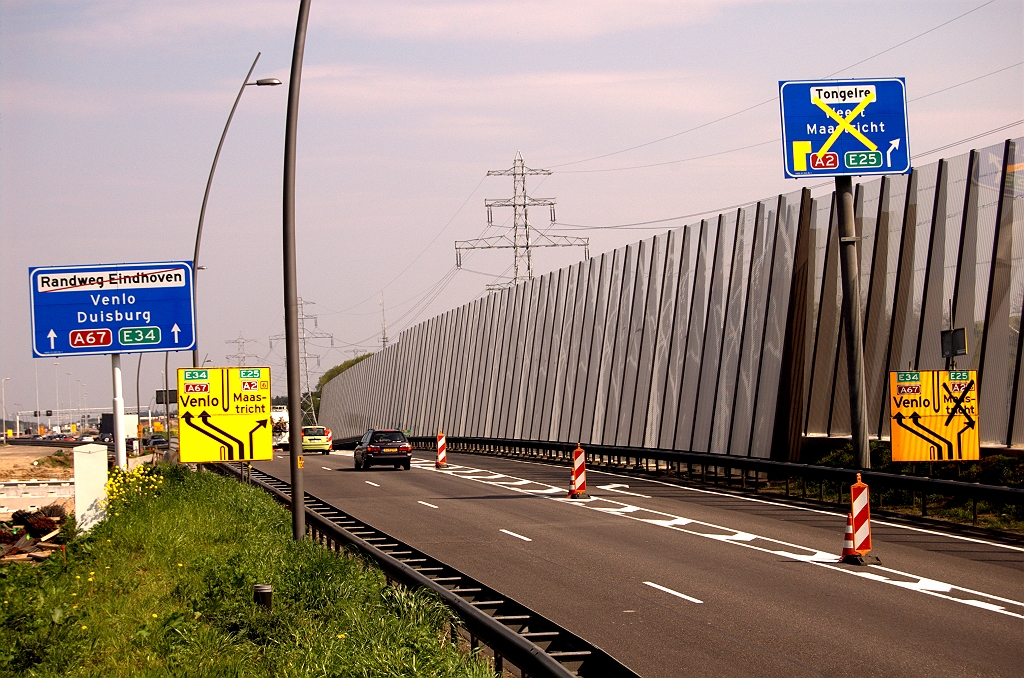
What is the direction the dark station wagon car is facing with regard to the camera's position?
facing away from the viewer

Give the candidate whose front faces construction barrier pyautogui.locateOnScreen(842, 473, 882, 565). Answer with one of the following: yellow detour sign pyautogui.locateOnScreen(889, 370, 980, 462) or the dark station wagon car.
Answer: the yellow detour sign

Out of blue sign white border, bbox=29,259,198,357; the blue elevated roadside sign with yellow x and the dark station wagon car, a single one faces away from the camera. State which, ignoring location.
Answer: the dark station wagon car

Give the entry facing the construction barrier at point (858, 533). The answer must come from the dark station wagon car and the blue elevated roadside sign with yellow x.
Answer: the blue elevated roadside sign with yellow x

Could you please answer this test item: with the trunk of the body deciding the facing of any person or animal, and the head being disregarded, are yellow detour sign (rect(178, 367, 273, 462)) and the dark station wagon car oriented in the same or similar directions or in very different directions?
very different directions

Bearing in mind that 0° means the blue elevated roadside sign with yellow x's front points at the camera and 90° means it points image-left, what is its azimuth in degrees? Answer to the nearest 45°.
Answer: approximately 0°

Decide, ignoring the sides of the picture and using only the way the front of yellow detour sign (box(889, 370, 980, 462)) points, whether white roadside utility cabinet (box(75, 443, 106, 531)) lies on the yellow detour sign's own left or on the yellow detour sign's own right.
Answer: on the yellow detour sign's own right

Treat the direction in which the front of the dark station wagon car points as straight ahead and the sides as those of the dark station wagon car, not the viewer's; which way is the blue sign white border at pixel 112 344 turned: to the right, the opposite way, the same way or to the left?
the opposite way

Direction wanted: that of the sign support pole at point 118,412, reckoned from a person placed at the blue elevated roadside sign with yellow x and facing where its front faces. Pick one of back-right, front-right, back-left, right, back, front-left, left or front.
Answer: front-right
